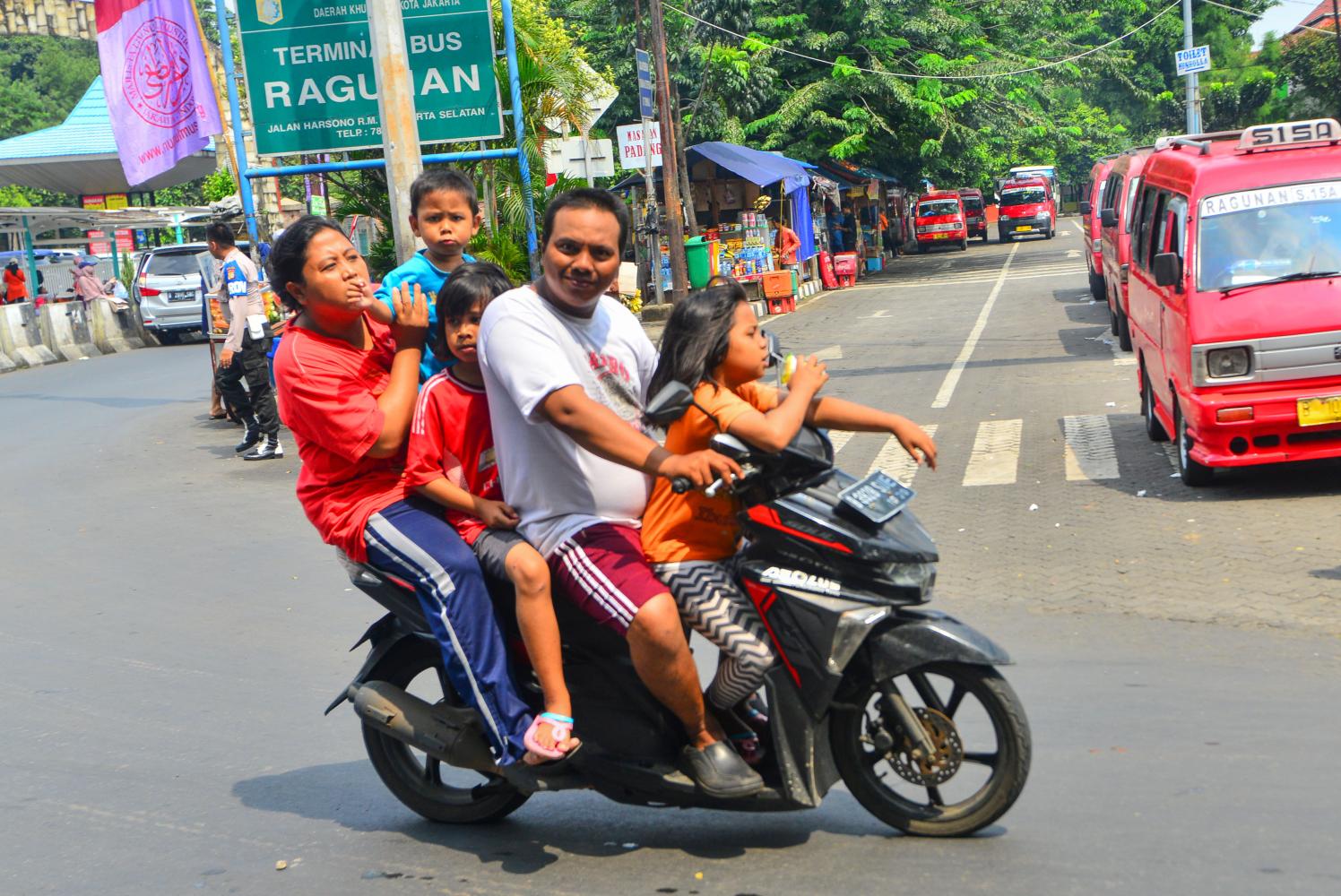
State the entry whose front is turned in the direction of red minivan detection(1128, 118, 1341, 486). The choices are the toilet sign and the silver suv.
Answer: the toilet sign

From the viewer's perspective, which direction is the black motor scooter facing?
to the viewer's right

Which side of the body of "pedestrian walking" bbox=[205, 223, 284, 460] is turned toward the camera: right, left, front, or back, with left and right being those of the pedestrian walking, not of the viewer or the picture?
left

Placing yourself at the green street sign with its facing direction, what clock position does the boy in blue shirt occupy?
The boy in blue shirt is roughly at 12 o'clock from the green street sign.

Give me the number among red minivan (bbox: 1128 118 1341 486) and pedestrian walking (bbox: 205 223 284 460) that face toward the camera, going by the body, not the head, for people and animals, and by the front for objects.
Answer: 1

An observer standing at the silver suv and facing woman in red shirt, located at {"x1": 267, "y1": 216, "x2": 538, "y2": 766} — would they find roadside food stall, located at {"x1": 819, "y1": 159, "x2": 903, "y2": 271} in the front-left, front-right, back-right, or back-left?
back-left

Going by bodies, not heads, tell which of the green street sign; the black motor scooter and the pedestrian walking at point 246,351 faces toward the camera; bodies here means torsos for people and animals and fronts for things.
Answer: the green street sign

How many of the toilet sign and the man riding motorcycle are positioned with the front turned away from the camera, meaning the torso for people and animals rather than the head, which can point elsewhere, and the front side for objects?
0

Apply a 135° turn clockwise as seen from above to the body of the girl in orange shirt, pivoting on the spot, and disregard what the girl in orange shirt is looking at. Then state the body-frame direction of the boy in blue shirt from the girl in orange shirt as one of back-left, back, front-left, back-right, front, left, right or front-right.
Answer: right

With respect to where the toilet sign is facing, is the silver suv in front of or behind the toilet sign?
in front

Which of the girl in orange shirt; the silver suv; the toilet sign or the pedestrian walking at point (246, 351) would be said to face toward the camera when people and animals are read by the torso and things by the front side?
the toilet sign

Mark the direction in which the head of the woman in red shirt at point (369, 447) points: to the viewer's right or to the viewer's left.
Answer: to the viewer's right

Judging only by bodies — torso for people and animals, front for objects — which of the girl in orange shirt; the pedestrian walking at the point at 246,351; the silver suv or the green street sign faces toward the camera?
the green street sign

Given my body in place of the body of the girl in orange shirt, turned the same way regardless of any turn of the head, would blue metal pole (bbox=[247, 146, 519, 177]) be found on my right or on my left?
on my left
